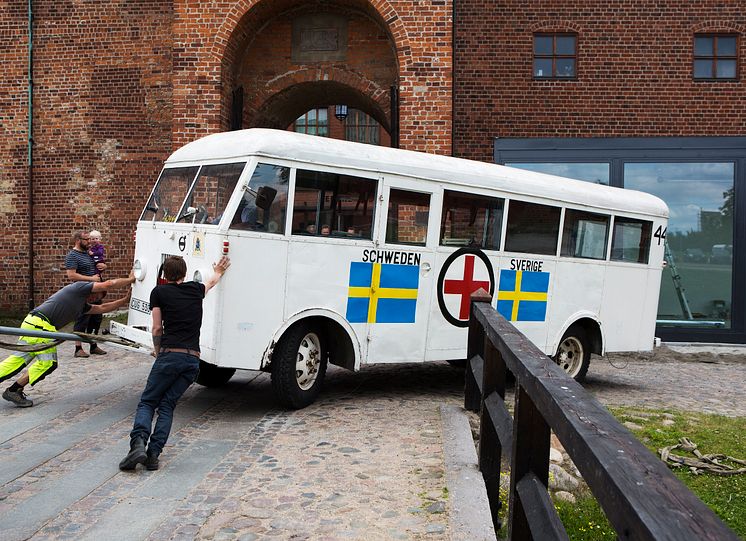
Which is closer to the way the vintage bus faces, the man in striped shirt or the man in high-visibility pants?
the man in high-visibility pants

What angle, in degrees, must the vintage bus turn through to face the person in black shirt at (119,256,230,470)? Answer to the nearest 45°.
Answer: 0° — it already faces them

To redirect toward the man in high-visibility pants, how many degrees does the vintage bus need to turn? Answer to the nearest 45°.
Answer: approximately 45° to its right

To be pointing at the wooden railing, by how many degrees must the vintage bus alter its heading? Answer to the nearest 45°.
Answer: approximately 45° to its left

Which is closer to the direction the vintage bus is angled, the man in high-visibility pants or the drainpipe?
the man in high-visibility pants

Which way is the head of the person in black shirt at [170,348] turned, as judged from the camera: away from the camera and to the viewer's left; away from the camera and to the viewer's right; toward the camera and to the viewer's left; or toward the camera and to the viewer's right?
away from the camera and to the viewer's right

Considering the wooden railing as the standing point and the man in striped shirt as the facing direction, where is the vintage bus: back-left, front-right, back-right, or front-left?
front-right

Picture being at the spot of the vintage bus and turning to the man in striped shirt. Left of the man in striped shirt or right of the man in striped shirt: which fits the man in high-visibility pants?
left

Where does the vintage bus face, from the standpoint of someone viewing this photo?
facing the viewer and to the left of the viewer

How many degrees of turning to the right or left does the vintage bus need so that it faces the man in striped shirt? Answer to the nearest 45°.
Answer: approximately 90° to its right
